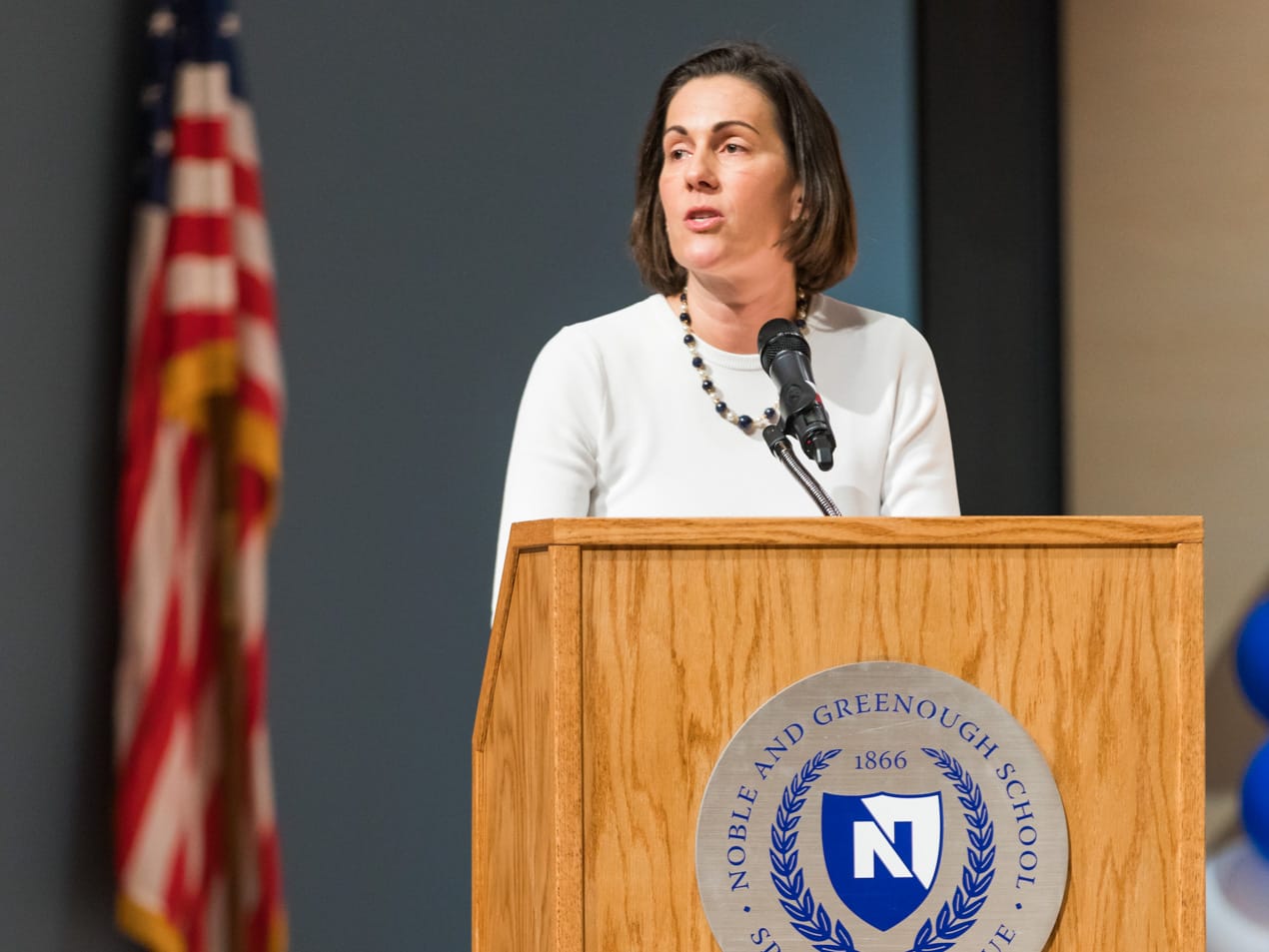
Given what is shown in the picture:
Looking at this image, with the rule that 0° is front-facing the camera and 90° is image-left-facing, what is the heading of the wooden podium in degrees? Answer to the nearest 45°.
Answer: approximately 0°

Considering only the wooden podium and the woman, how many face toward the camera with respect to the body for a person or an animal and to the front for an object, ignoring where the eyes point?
2

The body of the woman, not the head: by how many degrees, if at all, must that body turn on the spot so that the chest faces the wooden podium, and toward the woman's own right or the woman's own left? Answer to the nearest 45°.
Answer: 0° — they already face it

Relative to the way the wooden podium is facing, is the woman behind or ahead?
behind
